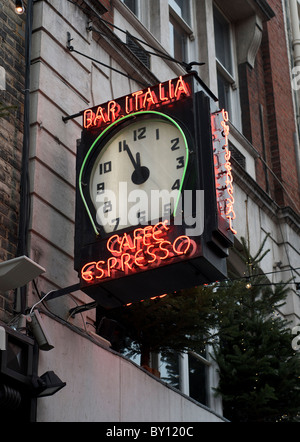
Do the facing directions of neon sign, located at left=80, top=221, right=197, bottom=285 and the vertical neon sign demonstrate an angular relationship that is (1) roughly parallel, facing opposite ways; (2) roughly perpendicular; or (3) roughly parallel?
roughly perpendicular

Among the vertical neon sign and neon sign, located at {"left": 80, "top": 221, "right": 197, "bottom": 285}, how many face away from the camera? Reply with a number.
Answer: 0

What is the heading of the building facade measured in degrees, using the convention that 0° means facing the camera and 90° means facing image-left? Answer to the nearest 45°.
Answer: approximately 315°
